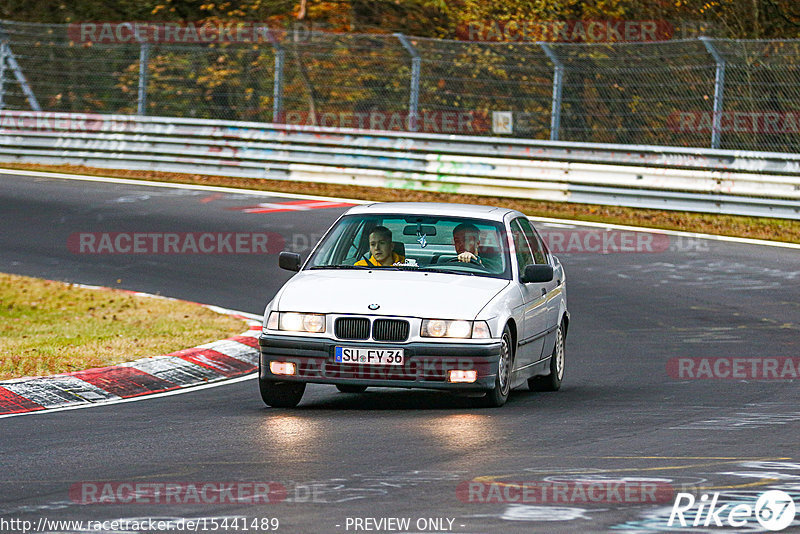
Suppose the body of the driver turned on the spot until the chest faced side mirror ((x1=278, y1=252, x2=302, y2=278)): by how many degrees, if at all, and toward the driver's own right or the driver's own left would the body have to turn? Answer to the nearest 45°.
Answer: approximately 90° to the driver's own right

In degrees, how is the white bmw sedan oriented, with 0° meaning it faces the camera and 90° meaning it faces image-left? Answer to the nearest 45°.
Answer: approximately 0°

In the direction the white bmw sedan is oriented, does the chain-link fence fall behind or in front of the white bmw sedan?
behind

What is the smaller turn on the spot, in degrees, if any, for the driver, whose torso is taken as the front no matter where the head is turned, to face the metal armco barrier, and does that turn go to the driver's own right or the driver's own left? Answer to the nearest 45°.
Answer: approximately 180°

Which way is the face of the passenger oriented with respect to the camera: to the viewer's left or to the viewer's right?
to the viewer's left

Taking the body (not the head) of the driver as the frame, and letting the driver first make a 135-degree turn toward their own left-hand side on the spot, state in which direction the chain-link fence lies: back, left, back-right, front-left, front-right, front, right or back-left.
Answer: front-left

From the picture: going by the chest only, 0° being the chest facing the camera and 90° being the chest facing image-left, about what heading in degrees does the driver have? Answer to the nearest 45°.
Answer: approximately 0°

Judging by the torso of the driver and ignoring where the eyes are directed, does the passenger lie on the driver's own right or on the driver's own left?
on the driver's own right

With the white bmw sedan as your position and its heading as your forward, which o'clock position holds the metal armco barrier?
The metal armco barrier is roughly at 6 o'clock from the white bmw sedan.
